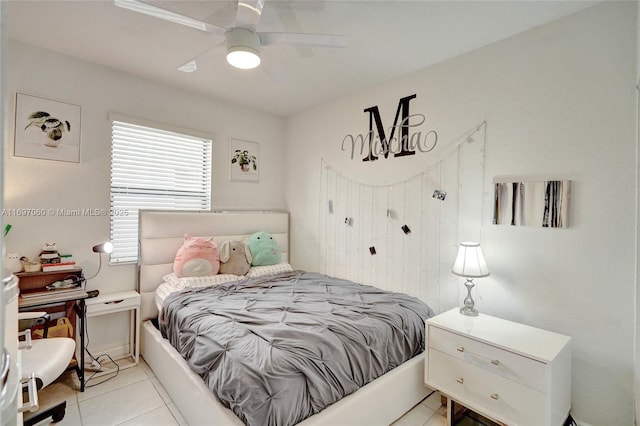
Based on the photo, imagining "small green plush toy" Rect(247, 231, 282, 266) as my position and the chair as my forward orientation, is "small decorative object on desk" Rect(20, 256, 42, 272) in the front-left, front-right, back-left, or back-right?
front-right

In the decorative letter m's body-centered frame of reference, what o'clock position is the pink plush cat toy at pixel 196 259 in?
The pink plush cat toy is roughly at 1 o'clock from the decorative letter m.

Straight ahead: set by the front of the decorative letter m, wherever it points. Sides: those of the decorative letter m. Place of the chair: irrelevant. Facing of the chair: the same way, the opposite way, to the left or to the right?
the opposite way

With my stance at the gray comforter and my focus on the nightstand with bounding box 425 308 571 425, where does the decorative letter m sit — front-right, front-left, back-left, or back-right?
front-left

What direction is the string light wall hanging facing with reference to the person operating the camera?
facing the viewer and to the left of the viewer

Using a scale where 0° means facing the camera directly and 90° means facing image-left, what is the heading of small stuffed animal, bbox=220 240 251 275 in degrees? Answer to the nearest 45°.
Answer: approximately 315°

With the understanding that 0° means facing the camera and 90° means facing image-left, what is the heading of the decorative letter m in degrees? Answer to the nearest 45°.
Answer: approximately 45°

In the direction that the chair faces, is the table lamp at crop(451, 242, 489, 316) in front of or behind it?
in front
